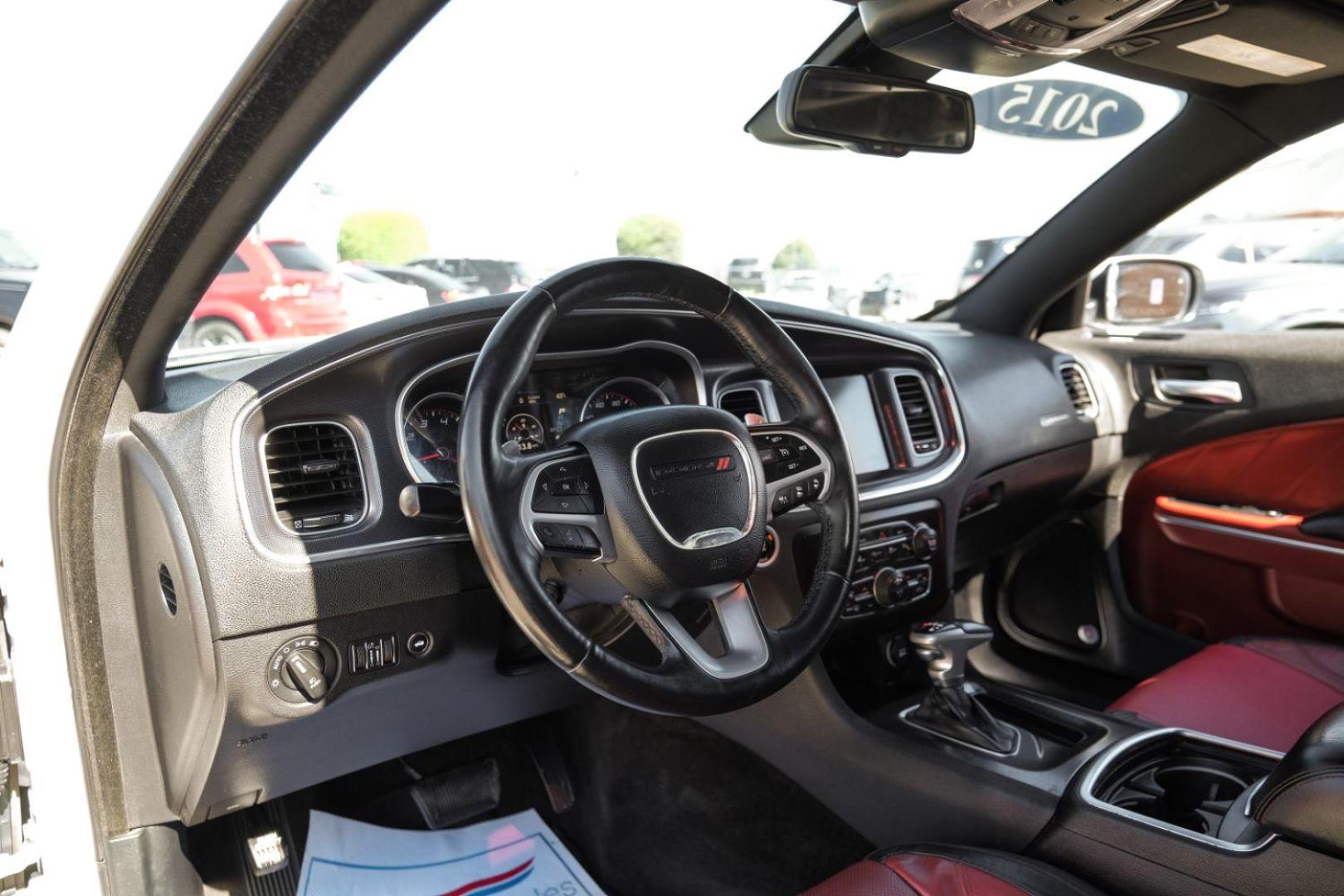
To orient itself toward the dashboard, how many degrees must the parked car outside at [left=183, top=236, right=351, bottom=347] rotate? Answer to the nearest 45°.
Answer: approximately 135° to its left

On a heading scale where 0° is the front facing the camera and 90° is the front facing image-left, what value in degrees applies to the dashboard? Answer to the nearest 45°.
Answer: approximately 315°

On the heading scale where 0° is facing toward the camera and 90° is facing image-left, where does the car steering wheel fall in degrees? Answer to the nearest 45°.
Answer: approximately 315°

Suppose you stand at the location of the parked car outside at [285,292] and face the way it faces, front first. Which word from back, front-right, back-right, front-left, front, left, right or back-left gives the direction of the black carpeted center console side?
back-left

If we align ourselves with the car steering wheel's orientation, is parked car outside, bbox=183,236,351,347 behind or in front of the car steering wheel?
behind

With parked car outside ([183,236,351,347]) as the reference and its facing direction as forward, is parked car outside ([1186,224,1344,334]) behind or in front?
behind

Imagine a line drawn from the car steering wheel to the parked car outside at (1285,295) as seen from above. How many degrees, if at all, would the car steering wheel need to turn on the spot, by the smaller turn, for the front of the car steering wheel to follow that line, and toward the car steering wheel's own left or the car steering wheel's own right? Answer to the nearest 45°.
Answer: approximately 90° to the car steering wheel's own left

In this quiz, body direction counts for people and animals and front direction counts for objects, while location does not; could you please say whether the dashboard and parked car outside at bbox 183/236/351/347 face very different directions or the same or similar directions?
very different directions

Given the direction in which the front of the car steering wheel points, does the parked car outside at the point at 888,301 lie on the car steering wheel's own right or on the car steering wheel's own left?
on the car steering wheel's own left
